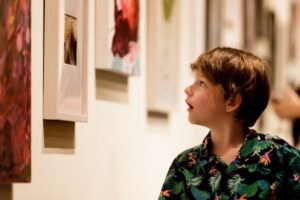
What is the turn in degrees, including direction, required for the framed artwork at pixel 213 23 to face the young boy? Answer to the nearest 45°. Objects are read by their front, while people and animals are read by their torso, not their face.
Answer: approximately 45° to its right

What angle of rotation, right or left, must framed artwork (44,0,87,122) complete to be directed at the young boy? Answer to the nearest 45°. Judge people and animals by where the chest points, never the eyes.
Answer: approximately 45° to its left

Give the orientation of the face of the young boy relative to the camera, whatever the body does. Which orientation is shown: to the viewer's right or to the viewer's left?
to the viewer's left

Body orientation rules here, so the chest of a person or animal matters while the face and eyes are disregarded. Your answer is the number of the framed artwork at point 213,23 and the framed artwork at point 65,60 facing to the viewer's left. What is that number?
0

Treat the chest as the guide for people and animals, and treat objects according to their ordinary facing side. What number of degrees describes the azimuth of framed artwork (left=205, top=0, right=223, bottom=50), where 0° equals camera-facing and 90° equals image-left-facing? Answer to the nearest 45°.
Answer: approximately 315°

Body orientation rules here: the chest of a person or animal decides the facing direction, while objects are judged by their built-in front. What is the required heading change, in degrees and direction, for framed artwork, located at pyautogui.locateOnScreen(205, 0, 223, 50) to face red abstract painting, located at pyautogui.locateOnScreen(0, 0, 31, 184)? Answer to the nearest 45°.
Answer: approximately 45° to its right

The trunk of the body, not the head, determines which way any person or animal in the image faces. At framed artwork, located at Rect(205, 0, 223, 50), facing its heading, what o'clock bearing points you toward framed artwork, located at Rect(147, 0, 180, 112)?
framed artwork, located at Rect(147, 0, 180, 112) is roughly at 2 o'clock from framed artwork, located at Rect(205, 0, 223, 50).

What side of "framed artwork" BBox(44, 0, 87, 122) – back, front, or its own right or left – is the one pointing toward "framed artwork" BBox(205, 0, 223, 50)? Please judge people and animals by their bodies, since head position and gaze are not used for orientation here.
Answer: left

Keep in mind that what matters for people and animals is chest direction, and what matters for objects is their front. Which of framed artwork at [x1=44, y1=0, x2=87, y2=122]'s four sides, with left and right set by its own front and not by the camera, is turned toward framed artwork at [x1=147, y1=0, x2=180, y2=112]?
left
